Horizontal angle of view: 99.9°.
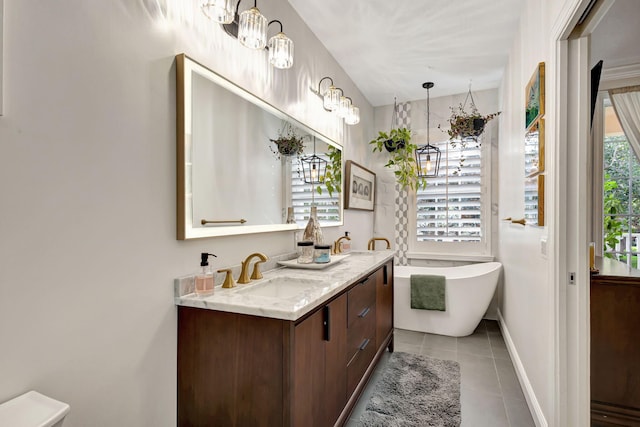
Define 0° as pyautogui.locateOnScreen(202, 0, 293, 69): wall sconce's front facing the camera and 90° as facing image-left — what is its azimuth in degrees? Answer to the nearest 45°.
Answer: approximately 315°

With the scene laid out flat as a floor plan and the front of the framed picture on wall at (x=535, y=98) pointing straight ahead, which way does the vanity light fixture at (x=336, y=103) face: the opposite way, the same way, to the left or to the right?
the opposite way

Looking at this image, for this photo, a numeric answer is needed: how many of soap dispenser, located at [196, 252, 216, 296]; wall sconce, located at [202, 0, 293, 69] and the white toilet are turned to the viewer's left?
0

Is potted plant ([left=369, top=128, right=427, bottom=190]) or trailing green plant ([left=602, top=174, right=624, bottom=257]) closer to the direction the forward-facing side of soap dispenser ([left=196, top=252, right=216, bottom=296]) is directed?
the trailing green plant

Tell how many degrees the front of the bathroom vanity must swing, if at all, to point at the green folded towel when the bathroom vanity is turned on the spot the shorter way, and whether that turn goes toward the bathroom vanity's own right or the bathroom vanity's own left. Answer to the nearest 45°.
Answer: approximately 90° to the bathroom vanity's own left

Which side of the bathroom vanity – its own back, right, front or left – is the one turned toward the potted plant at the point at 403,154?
left

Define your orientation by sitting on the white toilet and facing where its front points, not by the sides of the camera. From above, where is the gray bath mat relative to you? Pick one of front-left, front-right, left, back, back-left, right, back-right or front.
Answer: front-left

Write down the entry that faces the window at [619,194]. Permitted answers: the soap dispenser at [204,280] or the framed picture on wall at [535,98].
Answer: the soap dispenser

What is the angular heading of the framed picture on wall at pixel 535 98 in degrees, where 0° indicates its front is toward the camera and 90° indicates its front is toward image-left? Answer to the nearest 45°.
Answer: approximately 90°

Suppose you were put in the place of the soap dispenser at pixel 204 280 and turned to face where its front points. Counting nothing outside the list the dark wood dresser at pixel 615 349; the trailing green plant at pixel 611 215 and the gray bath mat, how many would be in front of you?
3

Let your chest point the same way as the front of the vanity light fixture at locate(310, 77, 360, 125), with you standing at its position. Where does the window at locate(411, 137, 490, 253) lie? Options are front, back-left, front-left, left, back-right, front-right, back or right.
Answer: left

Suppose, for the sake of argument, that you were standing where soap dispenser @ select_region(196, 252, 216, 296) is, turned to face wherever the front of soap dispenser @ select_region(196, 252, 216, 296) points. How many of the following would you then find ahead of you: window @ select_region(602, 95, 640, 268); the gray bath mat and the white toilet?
2

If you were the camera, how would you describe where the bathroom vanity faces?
facing the viewer and to the right of the viewer

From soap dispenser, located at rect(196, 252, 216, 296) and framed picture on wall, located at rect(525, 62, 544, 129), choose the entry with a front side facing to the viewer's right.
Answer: the soap dispenser

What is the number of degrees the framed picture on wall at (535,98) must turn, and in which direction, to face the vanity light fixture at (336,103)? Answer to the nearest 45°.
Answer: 0° — it already faces it

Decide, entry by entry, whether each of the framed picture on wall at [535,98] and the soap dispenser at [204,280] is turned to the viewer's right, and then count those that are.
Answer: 1

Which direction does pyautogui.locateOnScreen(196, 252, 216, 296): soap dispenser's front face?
to the viewer's right
